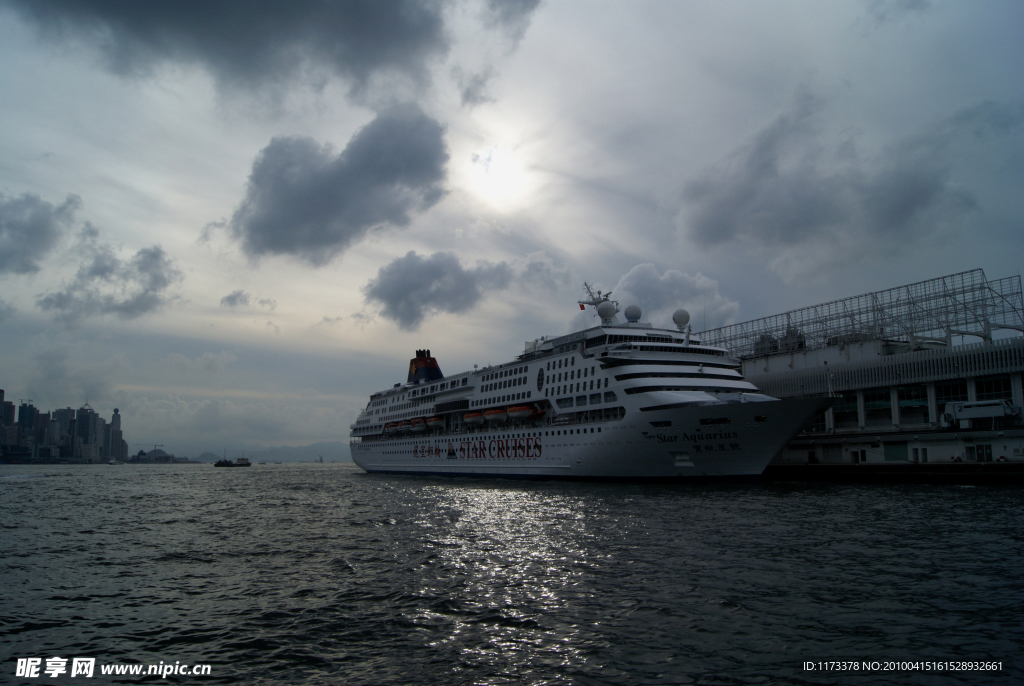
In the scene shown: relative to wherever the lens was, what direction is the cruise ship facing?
facing the viewer and to the right of the viewer
